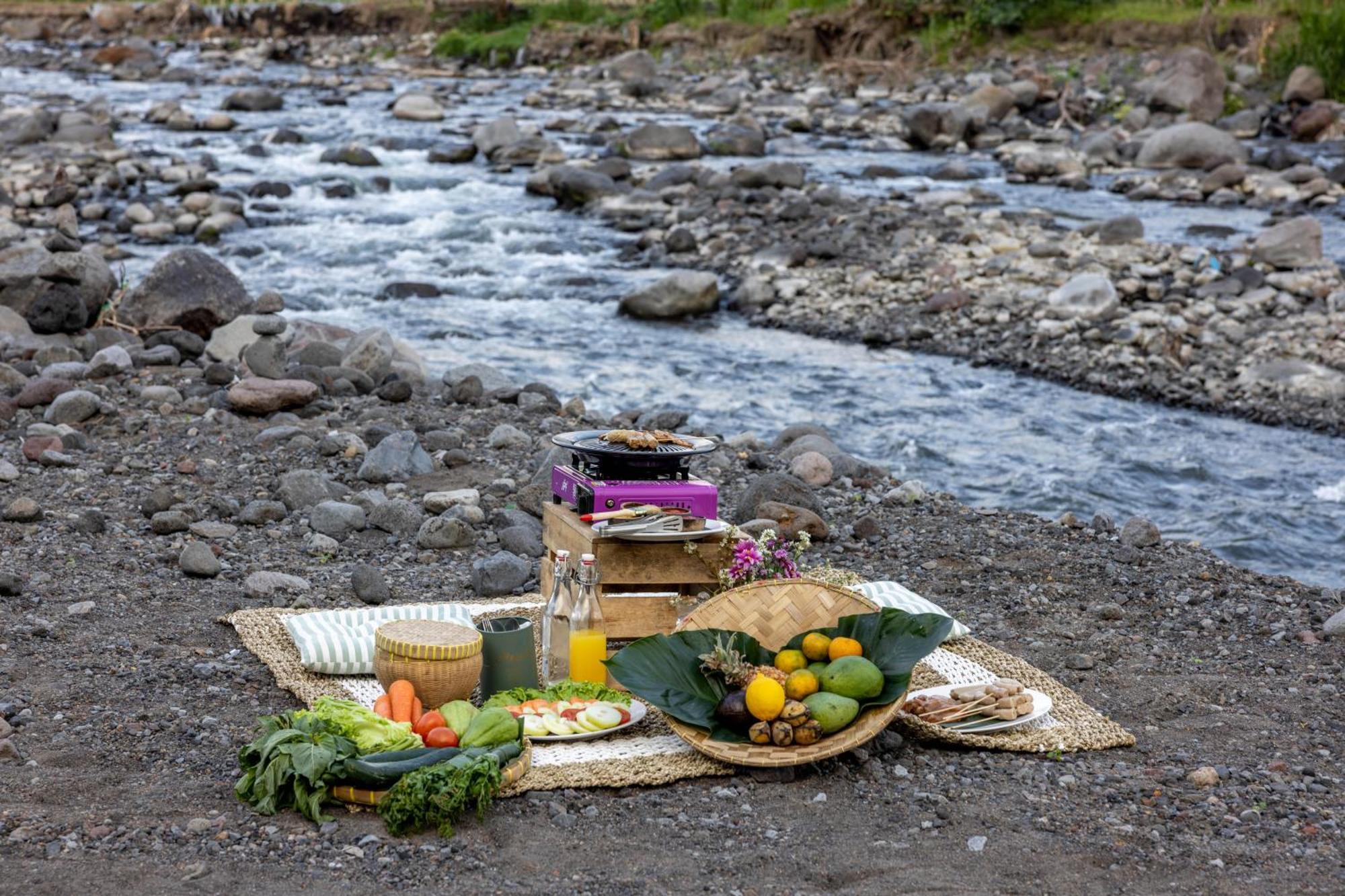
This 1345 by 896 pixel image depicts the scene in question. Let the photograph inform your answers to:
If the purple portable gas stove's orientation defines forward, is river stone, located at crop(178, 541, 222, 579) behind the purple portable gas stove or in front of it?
in front

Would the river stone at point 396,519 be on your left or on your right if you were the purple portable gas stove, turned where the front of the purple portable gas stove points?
on your right

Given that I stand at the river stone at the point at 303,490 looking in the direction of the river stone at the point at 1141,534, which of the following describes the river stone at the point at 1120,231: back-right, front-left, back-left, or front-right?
front-left

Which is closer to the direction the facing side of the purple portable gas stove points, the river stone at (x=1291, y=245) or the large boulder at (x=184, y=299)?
the large boulder

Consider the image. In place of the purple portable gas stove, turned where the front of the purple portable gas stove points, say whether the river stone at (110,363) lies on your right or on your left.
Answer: on your right

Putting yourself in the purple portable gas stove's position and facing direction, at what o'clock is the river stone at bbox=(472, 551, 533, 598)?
The river stone is roughly at 2 o'clock from the purple portable gas stove.

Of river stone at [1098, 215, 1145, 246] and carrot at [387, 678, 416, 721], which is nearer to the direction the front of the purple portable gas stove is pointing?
the carrot
